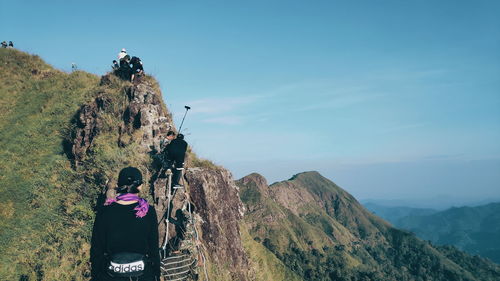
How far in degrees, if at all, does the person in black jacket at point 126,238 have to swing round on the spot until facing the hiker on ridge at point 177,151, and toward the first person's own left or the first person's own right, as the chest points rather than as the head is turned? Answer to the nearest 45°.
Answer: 0° — they already face them

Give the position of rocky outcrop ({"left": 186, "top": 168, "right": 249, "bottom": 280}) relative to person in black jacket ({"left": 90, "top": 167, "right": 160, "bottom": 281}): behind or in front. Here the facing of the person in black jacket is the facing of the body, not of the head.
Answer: in front

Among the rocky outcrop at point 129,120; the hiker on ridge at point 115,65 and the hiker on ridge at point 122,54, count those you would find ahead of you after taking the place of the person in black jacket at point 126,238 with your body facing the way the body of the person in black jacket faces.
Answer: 3

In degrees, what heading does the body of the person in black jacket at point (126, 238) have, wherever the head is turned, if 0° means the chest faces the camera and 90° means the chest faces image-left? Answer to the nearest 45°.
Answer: approximately 180°

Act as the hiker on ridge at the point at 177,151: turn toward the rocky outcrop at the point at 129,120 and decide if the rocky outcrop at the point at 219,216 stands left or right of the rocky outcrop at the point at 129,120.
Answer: right

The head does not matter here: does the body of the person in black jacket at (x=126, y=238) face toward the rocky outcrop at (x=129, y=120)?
yes

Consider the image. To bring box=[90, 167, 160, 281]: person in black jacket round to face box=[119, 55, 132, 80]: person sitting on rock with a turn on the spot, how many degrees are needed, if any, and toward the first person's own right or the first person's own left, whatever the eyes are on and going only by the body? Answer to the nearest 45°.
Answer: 0° — they already face them

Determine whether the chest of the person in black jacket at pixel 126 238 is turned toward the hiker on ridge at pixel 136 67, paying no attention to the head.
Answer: yes

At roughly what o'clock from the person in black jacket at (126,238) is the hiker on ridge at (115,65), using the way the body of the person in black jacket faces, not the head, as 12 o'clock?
The hiker on ridge is roughly at 12 o'clock from the person in black jacket.

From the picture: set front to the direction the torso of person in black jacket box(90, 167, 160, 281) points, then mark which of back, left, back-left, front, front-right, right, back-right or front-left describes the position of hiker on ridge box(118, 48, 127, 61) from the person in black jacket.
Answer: front
